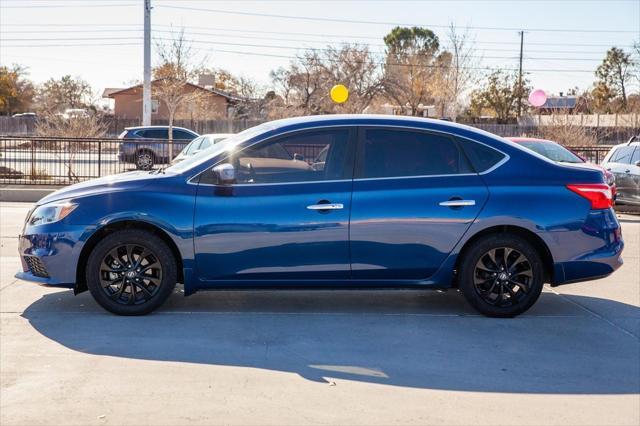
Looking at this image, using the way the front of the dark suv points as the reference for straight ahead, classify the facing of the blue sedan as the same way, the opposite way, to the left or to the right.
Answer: the opposite way

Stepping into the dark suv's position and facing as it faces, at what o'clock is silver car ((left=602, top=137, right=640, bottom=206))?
The silver car is roughly at 1 o'clock from the dark suv.

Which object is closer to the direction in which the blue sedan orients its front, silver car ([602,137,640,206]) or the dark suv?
the dark suv

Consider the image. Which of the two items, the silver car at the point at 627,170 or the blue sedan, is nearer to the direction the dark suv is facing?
the silver car

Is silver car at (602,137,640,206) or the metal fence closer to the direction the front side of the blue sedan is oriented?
the metal fence

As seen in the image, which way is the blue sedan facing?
to the viewer's left

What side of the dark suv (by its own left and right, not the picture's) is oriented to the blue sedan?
right

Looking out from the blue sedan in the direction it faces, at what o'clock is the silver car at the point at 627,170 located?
The silver car is roughly at 4 o'clock from the blue sedan.

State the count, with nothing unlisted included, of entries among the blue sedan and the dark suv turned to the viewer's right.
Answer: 1

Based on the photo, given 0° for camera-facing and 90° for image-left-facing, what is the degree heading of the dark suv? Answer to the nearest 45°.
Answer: approximately 270°

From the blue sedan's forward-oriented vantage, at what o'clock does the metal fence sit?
The metal fence is roughly at 2 o'clock from the blue sedan.
